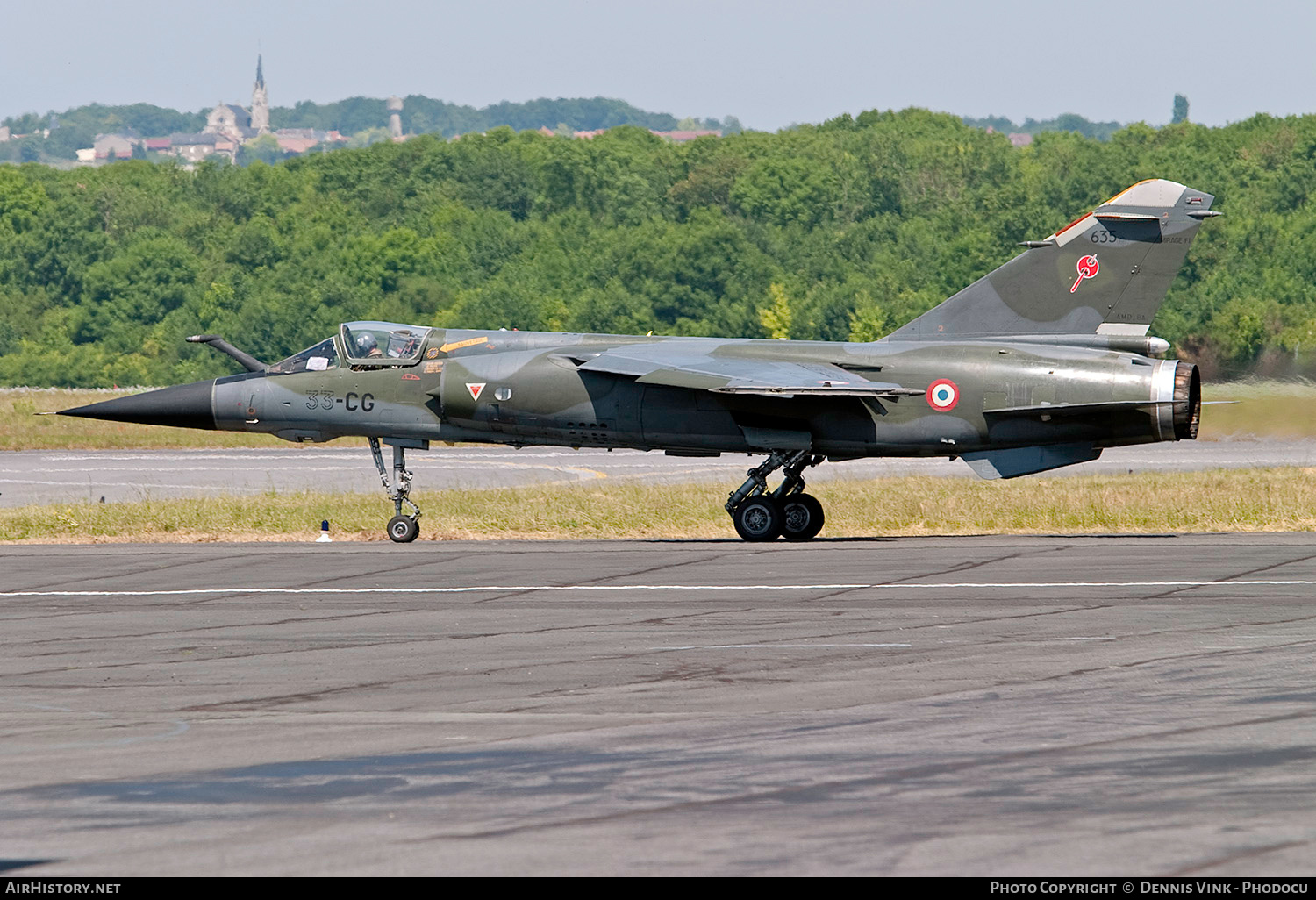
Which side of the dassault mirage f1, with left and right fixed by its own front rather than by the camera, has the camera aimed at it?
left
